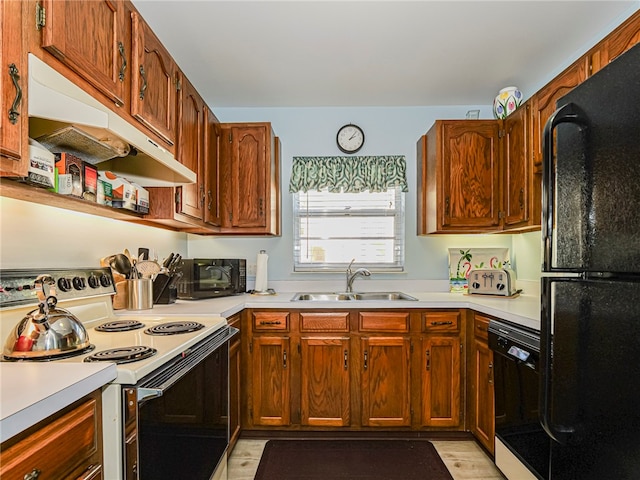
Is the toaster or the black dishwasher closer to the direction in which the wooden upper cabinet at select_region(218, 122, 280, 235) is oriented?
the black dishwasher

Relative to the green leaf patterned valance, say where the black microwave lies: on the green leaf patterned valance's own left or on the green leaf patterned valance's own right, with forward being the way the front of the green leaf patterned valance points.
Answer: on the green leaf patterned valance's own right

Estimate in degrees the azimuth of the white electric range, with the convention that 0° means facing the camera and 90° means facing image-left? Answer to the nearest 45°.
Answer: approximately 315°

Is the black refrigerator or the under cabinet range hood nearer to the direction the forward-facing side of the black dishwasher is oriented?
the under cabinet range hood

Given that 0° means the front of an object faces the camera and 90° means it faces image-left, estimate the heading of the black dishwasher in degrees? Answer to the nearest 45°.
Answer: approximately 45°

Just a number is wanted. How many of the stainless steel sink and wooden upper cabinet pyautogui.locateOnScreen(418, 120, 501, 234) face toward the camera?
2
